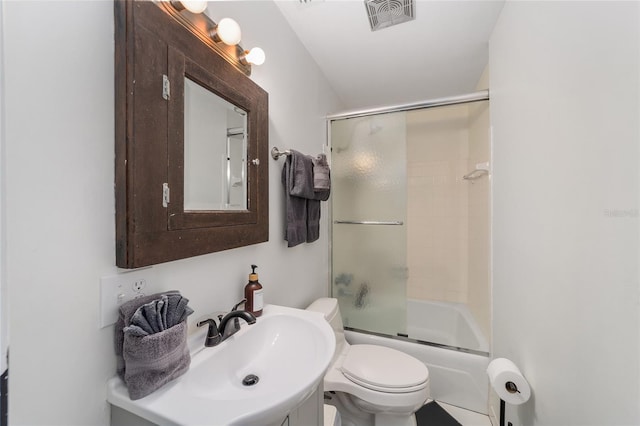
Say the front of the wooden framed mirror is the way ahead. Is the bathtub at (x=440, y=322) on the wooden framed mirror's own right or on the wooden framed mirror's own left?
on the wooden framed mirror's own left

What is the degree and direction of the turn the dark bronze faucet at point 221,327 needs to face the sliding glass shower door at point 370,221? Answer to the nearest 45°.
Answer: approximately 90° to its left

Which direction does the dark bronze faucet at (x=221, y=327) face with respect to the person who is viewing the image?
facing the viewer and to the right of the viewer

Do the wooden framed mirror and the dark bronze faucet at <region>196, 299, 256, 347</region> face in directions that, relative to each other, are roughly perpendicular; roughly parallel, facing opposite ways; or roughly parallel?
roughly parallel

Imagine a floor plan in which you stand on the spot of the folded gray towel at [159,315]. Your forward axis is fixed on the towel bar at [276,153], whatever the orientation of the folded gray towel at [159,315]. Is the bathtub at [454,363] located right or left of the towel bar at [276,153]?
right

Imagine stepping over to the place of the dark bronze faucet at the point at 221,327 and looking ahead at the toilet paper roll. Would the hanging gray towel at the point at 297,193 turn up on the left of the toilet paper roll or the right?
left

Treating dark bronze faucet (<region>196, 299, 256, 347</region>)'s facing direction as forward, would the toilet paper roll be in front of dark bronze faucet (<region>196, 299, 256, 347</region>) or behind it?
in front

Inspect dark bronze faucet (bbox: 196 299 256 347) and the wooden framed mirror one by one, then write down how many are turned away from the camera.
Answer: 0

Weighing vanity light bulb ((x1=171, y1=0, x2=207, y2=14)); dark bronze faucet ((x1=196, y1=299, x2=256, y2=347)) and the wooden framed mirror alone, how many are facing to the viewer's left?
0
